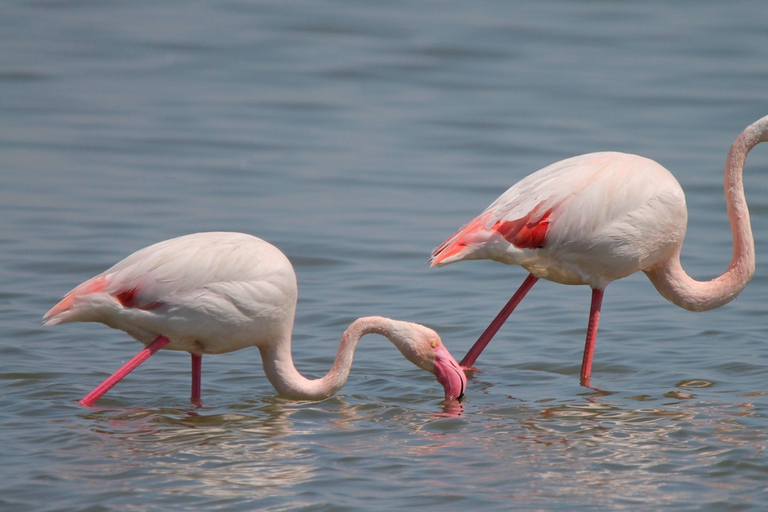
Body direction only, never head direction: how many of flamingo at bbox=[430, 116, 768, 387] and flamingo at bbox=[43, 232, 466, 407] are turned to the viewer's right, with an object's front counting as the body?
2

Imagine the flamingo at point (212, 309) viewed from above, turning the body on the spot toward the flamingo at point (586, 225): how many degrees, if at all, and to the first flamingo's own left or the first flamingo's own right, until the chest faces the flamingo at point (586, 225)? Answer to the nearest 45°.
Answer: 0° — it already faces it

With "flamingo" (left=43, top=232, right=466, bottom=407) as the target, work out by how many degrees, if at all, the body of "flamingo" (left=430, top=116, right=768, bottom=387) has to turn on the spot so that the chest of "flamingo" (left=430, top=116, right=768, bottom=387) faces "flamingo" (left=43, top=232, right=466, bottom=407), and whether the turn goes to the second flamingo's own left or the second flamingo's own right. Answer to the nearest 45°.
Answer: approximately 135° to the second flamingo's own right

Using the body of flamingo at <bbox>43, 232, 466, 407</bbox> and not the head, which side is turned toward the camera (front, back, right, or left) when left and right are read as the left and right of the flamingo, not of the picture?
right

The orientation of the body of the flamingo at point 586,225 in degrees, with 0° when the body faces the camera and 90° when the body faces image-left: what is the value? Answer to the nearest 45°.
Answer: approximately 270°
